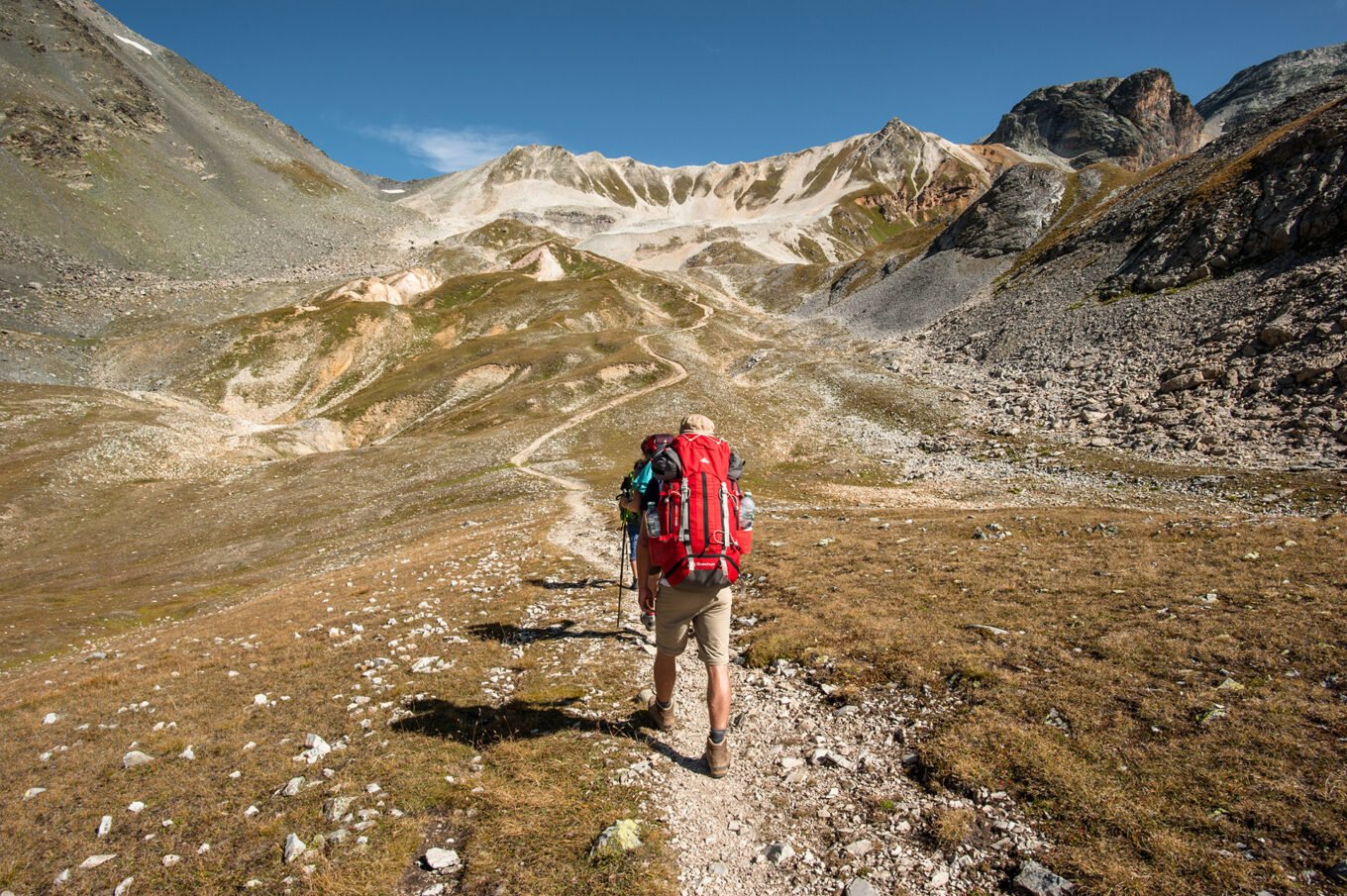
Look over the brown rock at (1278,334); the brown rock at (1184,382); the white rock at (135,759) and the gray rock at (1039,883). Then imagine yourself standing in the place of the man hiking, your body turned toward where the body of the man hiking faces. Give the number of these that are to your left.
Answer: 1

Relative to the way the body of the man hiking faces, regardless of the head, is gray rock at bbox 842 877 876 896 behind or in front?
behind

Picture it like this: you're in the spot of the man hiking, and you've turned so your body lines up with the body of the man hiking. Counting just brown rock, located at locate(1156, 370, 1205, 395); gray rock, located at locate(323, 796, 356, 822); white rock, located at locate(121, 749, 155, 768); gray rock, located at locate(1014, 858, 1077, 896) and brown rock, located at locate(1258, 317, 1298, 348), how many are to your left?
2

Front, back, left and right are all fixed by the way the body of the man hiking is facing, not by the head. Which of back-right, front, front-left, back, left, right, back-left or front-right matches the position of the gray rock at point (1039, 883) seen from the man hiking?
back-right

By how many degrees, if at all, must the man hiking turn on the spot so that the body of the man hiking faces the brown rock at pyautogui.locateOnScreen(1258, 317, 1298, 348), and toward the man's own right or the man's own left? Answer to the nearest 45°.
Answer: approximately 45° to the man's own right

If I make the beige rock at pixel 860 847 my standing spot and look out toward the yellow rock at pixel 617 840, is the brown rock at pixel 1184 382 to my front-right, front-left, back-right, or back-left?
back-right

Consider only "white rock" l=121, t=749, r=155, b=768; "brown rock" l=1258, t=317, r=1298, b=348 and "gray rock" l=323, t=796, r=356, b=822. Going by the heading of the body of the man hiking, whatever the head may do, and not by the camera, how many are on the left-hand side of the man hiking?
2

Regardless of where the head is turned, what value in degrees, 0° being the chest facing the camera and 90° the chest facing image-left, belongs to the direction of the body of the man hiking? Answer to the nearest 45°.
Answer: approximately 180°

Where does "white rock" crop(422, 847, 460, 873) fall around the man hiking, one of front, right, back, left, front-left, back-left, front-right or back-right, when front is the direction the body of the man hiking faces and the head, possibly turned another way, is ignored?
back-left

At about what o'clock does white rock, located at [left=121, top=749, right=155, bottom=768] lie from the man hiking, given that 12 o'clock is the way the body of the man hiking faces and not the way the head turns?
The white rock is roughly at 9 o'clock from the man hiking.

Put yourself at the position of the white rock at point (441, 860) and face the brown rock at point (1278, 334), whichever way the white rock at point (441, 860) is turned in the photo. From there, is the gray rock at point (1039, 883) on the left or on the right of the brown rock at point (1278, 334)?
right
